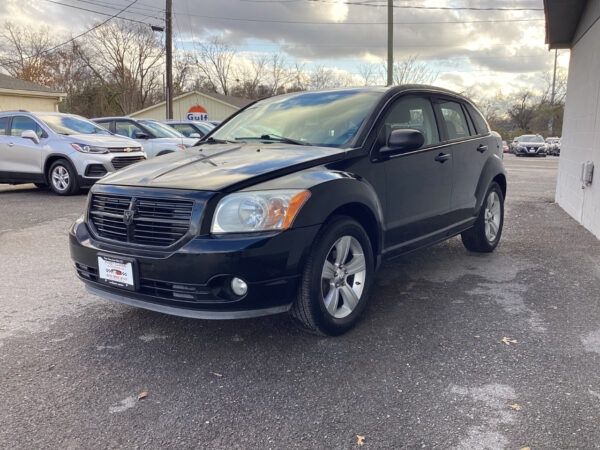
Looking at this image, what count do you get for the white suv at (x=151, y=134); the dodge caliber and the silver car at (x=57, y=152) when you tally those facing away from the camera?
0

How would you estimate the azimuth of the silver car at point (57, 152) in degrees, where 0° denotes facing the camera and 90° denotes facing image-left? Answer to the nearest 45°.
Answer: approximately 315°

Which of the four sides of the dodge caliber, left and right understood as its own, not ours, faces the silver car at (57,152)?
right

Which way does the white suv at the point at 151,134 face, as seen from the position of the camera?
facing the viewer and to the right of the viewer

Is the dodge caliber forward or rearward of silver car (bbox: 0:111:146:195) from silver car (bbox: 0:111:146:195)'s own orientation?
forward

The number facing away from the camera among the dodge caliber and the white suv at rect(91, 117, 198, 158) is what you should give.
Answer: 0

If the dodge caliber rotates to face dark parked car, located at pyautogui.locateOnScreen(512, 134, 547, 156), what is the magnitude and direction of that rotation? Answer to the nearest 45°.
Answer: approximately 180°

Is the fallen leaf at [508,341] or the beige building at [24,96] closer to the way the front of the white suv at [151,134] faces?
the fallen leaf

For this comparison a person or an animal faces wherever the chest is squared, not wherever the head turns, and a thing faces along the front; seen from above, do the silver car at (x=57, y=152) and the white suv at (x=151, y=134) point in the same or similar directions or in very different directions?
same or similar directions

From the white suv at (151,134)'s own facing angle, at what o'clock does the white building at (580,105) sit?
The white building is roughly at 12 o'clock from the white suv.

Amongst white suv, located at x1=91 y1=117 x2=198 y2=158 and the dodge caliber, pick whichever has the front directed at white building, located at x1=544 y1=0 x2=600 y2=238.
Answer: the white suv

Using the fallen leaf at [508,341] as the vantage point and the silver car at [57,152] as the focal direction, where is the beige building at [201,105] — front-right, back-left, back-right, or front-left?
front-right

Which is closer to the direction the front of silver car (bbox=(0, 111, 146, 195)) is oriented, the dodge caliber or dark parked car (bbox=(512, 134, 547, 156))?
the dodge caliber

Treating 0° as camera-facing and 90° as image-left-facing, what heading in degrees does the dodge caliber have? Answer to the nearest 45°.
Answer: approximately 45°

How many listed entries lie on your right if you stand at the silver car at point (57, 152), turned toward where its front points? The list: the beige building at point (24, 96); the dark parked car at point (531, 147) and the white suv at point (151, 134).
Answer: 0

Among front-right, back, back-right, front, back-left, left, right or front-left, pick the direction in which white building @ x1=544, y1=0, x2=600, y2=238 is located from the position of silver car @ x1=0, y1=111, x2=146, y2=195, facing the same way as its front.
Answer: front

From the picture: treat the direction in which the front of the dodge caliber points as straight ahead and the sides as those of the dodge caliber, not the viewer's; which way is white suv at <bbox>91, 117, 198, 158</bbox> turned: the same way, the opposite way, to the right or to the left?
to the left

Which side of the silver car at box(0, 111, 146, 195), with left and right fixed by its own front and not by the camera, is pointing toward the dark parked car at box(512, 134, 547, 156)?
left
